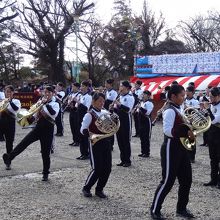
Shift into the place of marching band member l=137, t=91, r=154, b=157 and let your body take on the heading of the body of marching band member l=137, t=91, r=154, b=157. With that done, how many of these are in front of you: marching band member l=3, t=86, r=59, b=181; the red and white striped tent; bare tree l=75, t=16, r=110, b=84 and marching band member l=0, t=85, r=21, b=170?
2

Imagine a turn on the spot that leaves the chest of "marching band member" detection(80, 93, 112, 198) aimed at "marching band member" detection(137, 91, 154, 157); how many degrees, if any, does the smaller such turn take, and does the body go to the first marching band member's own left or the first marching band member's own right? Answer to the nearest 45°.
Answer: approximately 135° to the first marching band member's own left

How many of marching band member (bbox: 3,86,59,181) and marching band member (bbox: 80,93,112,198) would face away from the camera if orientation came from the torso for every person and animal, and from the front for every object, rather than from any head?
0

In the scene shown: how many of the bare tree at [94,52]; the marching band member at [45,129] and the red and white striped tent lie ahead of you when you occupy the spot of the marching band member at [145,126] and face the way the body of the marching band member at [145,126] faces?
1

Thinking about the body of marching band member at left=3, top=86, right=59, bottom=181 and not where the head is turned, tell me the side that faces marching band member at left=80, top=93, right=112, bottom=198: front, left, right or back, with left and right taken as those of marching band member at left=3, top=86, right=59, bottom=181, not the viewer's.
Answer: left

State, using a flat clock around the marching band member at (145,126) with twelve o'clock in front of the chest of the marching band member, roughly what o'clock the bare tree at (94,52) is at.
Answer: The bare tree is roughly at 4 o'clock from the marching band member.

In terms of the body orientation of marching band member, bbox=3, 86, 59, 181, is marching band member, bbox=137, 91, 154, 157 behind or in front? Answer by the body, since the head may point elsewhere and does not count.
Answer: behind
